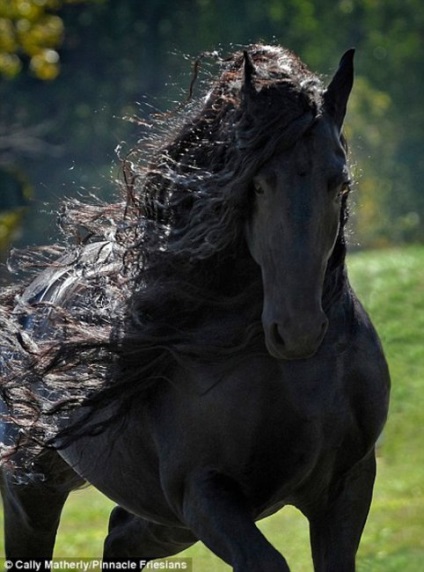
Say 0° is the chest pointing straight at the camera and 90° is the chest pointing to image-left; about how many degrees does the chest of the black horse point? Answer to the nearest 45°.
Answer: approximately 315°
